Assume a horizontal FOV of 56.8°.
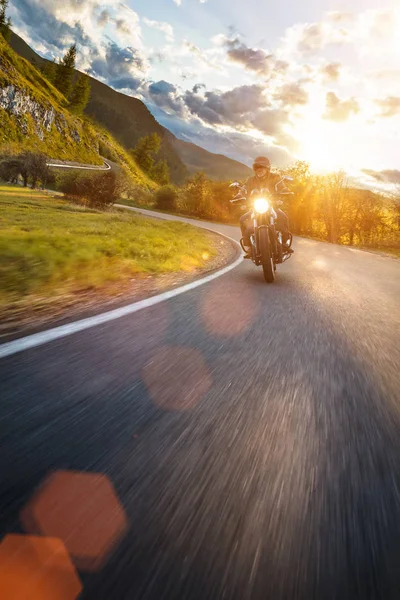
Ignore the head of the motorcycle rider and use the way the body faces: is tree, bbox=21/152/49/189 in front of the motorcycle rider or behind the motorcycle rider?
behind

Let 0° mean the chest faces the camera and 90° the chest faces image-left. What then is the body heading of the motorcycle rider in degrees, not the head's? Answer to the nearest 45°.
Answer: approximately 0°

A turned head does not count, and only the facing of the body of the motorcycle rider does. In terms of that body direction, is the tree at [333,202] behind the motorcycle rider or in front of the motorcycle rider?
behind

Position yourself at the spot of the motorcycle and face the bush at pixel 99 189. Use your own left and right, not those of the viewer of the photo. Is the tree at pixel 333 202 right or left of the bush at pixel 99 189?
right

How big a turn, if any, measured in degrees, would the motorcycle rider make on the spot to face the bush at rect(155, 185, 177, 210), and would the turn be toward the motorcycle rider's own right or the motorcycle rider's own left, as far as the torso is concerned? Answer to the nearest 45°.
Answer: approximately 180°

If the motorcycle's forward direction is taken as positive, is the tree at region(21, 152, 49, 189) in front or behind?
behind

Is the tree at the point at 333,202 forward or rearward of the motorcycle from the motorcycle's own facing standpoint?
rearward

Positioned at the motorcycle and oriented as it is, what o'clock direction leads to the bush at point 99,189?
The bush is roughly at 5 o'clock from the motorcycle.
